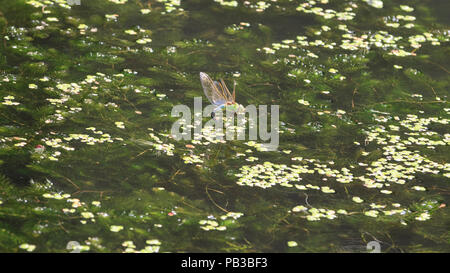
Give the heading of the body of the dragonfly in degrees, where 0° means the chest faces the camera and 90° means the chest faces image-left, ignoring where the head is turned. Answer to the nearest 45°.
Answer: approximately 270°
